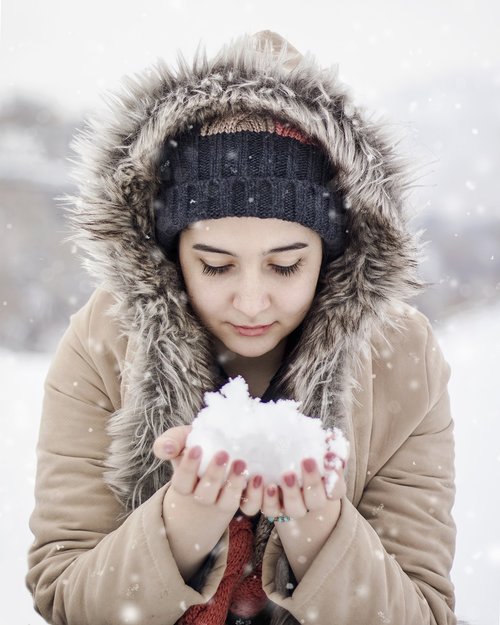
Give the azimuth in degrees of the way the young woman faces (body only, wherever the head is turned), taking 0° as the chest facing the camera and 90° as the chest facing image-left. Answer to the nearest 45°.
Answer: approximately 0°
